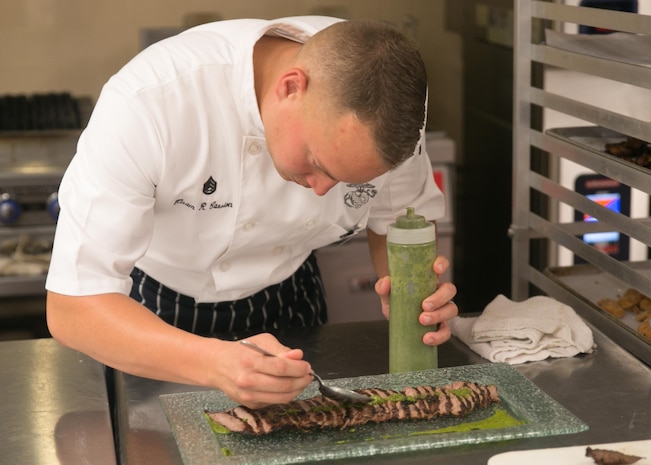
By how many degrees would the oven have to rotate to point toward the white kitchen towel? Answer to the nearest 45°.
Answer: approximately 45° to its left

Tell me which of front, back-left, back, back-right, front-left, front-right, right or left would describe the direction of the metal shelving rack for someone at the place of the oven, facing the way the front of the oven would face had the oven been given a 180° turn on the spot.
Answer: back-right

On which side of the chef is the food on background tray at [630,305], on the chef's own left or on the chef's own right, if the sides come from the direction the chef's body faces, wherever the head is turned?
on the chef's own left

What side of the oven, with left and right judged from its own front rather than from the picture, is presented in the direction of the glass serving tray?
front

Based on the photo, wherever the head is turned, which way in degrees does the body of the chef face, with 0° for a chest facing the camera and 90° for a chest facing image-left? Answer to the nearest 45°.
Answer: approximately 315°

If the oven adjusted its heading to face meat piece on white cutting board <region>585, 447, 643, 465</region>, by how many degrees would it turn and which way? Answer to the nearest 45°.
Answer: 0° — it already faces it

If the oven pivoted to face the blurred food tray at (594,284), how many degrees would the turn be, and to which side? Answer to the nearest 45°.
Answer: approximately 45° to its left

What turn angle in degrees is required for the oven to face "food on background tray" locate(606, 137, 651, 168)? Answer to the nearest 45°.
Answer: approximately 45° to its left

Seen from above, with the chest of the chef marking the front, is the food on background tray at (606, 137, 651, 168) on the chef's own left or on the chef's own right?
on the chef's own left

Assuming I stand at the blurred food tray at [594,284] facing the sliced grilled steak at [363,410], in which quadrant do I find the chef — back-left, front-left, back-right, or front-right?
front-right

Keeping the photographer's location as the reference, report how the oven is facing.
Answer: facing the viewer

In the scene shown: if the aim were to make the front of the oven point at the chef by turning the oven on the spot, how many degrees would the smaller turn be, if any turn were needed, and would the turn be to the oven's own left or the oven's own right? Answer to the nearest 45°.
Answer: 0° — it already faces them

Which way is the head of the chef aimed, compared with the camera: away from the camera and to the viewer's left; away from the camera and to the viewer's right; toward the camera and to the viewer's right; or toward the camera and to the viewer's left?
toward the camera and to the viewer's right

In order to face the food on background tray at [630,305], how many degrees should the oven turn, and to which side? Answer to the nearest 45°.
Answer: approximately 45° to its left

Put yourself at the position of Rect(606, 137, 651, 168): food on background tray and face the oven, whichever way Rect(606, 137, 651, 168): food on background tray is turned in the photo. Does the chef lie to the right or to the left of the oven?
left

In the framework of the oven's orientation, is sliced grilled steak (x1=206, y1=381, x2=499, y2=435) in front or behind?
in front

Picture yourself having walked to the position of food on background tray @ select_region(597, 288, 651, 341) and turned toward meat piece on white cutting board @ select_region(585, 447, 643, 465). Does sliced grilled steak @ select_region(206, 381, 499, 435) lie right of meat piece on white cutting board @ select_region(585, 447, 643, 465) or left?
right

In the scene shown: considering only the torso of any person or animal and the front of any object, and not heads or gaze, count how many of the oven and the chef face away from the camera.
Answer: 0
